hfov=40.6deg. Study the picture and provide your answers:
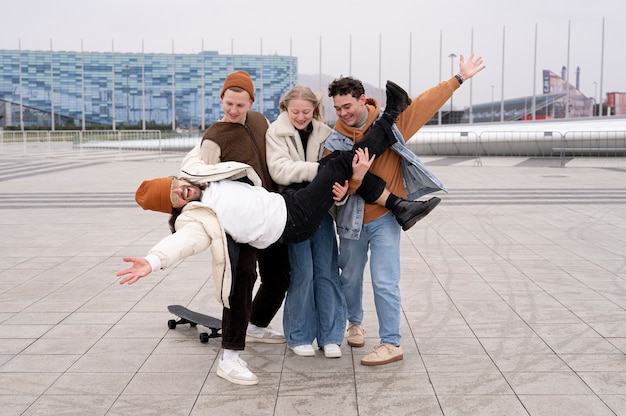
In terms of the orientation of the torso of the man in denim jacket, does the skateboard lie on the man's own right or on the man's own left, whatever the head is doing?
on the man's own right

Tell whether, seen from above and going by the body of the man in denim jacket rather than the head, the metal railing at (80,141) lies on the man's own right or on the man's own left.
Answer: on the man's own right

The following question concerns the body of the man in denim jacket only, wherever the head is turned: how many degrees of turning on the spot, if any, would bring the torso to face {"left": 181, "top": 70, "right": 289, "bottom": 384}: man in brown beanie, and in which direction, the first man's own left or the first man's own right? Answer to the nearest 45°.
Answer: approximately 45° to the first man's own right

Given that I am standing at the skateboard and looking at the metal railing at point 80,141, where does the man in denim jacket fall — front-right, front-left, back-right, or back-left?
back-right

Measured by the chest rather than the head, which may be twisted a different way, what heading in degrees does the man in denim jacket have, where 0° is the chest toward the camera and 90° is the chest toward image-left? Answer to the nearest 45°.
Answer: approximately 45°

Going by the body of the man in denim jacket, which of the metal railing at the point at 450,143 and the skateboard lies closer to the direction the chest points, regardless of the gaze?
the skateboard

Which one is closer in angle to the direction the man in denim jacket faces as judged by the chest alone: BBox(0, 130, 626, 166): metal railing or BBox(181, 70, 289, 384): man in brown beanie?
the man in brown beanie
